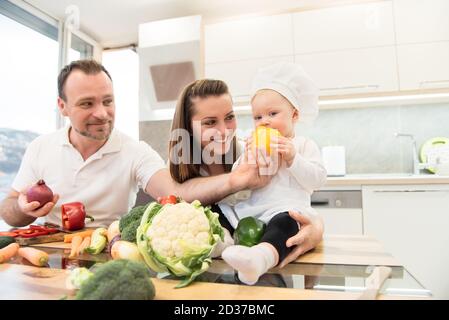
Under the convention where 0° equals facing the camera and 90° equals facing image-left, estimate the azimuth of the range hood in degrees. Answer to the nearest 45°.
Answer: approximately 0°

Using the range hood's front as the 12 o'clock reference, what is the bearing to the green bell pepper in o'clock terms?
The green bell pepper is roughly at 12 o'clock from the range hood.

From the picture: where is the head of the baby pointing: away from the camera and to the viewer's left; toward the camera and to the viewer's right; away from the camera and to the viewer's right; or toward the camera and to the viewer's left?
toward the camera and to the viewer's left

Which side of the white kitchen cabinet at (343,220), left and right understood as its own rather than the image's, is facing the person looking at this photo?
front

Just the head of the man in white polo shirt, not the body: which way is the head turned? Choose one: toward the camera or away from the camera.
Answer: toward the camera

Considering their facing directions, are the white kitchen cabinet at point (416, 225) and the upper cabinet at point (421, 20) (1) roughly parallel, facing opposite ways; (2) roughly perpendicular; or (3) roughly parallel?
roughly parallel

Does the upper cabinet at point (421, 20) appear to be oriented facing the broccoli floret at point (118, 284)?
yes

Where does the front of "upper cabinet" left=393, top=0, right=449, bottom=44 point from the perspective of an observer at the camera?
facing the viewer

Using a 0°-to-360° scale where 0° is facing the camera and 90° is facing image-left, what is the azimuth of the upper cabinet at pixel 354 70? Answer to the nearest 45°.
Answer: approximately 0°

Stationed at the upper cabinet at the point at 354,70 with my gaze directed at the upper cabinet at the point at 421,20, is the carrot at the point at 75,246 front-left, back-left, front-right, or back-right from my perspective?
back-right

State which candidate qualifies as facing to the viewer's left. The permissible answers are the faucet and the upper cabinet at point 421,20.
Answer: the faucet

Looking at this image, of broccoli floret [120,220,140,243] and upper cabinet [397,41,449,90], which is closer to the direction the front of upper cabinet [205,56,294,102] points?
the broccoli floret

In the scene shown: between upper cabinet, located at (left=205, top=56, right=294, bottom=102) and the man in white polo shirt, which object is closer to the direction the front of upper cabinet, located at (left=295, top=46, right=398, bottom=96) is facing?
the man in white polo shirt

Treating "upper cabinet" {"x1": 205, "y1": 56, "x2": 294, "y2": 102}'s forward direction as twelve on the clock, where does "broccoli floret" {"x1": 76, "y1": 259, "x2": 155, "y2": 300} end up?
The broccoli floret is roughly at 12 o'clock from the upper cabinet.

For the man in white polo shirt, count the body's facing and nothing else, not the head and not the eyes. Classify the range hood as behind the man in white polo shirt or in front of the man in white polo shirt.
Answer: behind

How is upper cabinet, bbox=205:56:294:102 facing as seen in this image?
toward the camera
